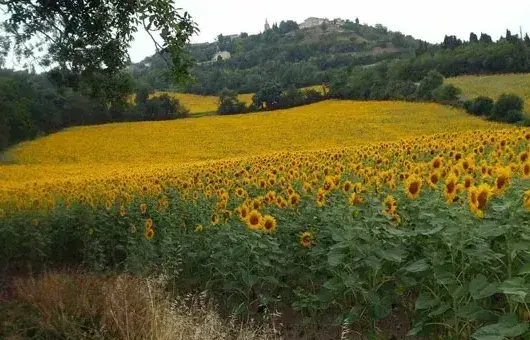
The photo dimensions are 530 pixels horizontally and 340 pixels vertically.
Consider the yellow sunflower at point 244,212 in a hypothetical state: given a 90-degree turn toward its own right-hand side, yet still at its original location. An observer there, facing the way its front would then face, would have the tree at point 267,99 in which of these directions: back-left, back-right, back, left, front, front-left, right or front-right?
right

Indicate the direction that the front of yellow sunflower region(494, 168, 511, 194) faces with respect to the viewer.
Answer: facing the viewer and to the left of the viewer

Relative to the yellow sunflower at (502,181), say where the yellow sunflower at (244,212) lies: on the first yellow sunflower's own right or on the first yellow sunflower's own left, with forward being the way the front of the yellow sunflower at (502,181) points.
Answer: on the first yellow sunflower's own right

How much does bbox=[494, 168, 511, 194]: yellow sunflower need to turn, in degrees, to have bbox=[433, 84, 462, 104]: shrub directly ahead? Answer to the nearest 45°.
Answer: approximately 135° to its right

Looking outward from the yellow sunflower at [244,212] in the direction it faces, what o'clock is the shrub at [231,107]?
The shrub is roughly at 6 o'clock from the yellow sunflower.

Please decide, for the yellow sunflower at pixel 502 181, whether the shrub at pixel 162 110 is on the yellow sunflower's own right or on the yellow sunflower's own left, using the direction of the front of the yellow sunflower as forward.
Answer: on the yellow sunflower's own right

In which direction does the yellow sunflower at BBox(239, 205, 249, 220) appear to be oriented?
toward the camera

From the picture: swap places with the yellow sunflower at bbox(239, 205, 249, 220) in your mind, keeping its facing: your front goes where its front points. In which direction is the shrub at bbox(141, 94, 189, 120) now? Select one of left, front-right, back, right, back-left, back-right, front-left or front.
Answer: back

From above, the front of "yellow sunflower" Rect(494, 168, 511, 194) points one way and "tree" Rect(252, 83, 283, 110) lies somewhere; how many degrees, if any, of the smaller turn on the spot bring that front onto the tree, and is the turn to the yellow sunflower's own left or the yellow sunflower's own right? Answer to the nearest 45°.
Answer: approximately 90° to the yellow sunflower's own right

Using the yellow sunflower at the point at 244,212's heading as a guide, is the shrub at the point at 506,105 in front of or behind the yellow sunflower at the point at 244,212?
behind

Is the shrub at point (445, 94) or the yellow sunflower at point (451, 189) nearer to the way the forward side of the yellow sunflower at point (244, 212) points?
the yellow sunflower

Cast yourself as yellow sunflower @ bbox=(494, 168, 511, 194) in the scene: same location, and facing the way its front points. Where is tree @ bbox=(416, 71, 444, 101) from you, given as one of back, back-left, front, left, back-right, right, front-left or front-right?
back-right

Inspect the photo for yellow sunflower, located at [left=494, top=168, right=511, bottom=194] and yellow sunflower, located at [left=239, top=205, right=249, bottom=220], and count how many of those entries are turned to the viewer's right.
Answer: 0
